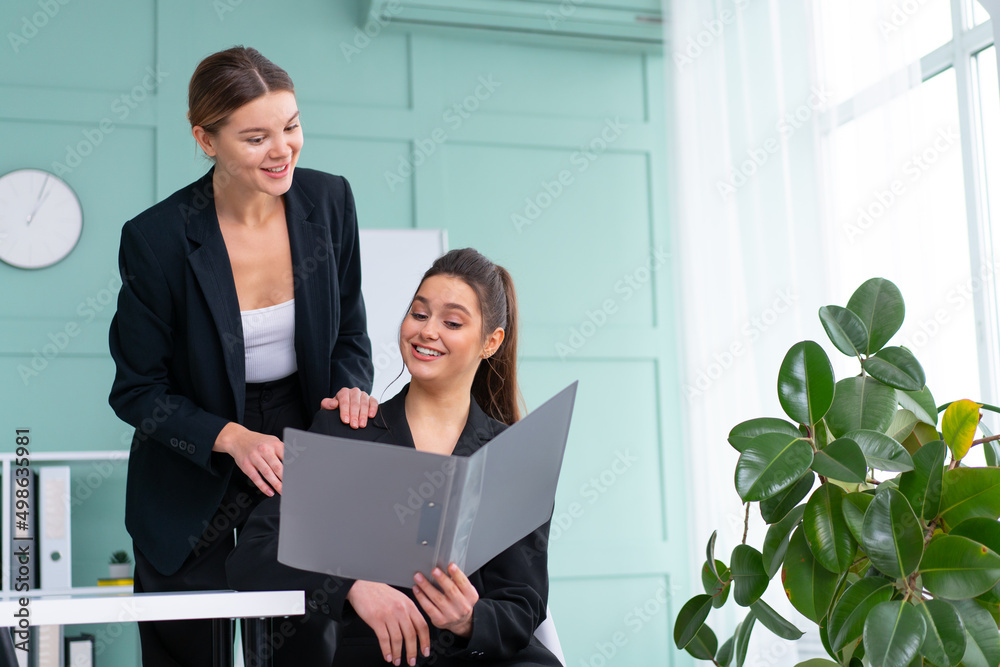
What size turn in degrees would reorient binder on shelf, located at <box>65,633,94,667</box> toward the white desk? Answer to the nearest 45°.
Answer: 0° — it already faces it

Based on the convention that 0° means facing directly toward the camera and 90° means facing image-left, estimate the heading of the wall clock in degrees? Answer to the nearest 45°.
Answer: approximately 0°

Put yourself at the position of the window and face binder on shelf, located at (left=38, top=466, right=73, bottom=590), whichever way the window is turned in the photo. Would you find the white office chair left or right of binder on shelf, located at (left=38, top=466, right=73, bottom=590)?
left

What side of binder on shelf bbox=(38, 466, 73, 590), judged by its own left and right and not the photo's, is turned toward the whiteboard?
left

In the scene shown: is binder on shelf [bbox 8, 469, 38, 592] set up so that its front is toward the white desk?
yes

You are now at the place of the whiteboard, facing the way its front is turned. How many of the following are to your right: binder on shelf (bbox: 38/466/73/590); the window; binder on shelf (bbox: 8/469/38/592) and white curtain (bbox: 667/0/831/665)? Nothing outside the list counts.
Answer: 2

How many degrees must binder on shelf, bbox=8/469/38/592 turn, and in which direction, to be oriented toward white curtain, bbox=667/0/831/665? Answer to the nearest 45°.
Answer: approximately 90° to its left
